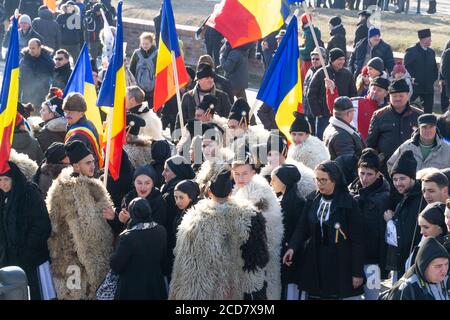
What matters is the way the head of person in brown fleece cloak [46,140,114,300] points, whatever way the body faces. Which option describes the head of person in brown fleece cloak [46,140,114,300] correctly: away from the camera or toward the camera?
toward the camera

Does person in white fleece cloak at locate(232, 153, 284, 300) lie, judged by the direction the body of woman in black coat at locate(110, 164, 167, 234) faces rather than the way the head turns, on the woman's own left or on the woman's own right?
on the woman's own left

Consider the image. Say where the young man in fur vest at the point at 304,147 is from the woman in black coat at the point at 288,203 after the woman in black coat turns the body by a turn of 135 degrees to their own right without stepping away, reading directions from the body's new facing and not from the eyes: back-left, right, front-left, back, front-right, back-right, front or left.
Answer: front-left

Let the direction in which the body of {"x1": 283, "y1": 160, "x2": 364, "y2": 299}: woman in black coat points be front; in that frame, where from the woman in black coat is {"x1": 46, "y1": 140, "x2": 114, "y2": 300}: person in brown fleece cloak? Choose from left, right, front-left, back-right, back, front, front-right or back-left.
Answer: front-right

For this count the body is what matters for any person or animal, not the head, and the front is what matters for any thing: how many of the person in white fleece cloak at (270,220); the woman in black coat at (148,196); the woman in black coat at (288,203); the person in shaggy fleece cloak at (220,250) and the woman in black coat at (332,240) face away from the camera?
1

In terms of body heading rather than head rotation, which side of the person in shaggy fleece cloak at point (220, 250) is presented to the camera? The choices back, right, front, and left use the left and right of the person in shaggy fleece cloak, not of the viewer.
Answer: back

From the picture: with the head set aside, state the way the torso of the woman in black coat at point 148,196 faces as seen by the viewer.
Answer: toward the camera

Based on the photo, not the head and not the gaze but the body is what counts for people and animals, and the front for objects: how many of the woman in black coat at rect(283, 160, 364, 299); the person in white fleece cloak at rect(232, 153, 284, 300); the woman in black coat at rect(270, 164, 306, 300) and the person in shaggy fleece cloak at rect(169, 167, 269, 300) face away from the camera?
1

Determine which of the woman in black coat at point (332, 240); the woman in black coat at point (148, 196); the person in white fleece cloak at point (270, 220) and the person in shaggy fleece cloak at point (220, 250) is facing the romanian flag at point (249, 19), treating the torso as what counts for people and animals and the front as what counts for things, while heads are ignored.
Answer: the person in shaggy fleece cloak at point (220, 250)

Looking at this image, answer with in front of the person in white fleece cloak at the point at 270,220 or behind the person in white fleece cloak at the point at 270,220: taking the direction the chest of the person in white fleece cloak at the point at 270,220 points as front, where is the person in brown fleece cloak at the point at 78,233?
in front

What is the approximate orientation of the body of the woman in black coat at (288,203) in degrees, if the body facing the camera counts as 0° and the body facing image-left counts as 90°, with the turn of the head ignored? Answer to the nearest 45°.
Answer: approximately 90°

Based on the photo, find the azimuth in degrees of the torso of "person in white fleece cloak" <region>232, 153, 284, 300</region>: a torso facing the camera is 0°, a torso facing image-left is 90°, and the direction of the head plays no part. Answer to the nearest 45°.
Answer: approximately 45°

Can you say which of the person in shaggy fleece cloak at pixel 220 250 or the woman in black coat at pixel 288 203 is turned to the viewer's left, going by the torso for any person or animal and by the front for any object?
the woman in black coat

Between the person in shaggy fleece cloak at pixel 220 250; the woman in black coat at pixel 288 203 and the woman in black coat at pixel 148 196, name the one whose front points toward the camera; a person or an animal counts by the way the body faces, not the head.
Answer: the woman in black coat at pixel 148 196

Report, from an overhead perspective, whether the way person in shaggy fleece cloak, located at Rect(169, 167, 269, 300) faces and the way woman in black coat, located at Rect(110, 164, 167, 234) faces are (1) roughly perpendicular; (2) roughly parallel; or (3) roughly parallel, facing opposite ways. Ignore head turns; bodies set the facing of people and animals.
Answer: roughly parallel, facing opposite ways

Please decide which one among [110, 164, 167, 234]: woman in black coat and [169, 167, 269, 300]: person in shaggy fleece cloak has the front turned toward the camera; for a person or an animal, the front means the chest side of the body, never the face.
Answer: the woman in black coat

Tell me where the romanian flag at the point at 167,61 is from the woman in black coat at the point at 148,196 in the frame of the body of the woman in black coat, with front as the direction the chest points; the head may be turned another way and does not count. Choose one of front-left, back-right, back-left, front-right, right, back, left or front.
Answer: back

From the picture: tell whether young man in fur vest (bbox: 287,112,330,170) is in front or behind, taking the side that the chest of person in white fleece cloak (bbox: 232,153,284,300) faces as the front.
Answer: behind
